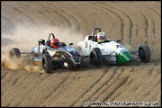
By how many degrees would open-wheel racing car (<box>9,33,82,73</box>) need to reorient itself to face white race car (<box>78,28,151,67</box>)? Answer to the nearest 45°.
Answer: approximately 45° to its left

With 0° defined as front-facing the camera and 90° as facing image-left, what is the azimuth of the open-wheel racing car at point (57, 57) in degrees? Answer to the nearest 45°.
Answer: approximately 315°

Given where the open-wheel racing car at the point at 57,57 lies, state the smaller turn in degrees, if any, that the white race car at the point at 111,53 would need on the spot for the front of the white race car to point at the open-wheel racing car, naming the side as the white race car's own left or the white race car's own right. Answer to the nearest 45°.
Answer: approximately 135° to the white race car's own right

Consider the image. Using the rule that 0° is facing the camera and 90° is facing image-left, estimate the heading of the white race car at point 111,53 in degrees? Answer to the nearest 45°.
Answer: approximately 315°

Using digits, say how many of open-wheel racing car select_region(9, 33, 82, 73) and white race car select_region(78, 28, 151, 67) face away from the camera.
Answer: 0
